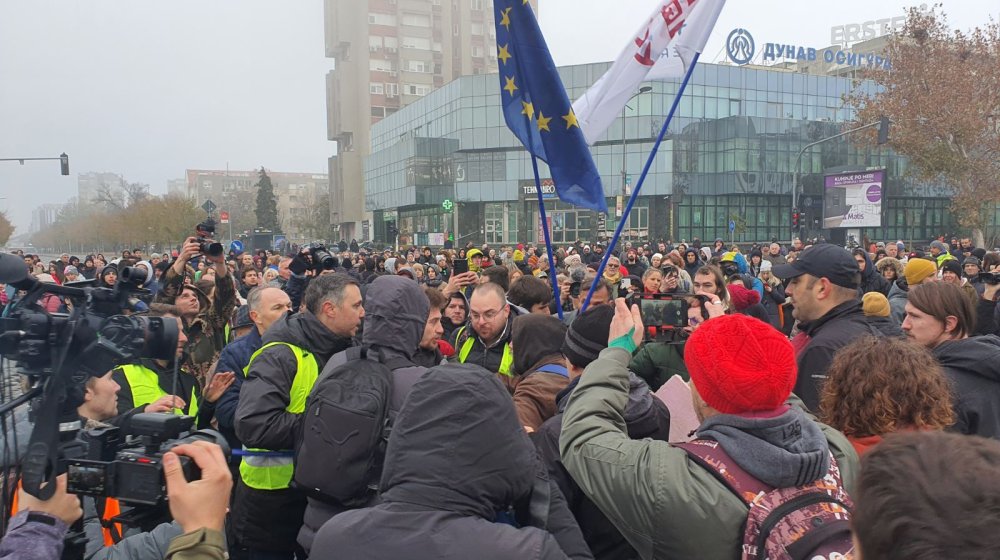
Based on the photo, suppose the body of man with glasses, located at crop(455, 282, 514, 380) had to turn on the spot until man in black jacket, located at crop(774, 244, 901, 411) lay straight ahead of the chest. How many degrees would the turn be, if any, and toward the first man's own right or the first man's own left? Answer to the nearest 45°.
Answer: approximately 90° to the first man's own left

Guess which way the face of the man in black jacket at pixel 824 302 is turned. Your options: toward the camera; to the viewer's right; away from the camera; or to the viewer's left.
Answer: to the viewer's left

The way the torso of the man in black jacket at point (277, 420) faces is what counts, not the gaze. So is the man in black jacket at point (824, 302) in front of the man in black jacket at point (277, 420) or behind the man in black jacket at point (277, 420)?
in front

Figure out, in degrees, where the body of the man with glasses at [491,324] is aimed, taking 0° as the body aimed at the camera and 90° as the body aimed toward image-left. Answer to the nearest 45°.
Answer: approximately 45°

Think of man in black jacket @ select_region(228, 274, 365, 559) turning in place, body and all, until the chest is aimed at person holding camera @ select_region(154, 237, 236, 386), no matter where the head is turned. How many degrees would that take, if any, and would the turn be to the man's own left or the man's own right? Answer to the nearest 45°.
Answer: approximately 90° to the man's own left

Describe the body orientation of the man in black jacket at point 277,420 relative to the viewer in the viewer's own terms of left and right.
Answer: facing to the right of the viewer

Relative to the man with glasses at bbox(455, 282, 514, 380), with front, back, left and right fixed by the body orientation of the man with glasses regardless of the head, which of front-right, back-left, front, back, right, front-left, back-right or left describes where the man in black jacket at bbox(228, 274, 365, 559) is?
front

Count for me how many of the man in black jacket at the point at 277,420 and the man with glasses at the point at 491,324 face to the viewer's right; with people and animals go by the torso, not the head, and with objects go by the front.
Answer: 1

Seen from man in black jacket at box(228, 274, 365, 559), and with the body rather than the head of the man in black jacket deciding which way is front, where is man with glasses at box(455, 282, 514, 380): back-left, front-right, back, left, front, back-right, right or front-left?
front-left

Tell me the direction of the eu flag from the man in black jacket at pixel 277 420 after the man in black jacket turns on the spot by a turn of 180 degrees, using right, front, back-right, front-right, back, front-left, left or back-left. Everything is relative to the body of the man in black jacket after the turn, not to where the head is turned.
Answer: back-right

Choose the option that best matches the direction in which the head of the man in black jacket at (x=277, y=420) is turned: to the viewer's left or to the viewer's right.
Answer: to the viewer's right

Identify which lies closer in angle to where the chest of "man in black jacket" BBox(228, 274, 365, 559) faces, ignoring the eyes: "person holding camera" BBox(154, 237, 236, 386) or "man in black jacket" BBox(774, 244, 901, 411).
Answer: the man in black jacket

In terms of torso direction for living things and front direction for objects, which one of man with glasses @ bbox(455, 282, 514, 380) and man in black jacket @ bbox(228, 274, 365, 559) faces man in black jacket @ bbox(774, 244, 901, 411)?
man in black jacket @ bbox(228, 274, 365, 559)

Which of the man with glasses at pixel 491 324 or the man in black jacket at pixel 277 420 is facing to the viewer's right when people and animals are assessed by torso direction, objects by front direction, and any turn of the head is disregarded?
the man in black jacket
